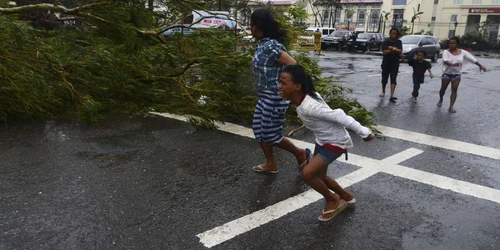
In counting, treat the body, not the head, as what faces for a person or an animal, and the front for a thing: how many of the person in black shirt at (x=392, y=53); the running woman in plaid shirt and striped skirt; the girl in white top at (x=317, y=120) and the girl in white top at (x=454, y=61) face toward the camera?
2

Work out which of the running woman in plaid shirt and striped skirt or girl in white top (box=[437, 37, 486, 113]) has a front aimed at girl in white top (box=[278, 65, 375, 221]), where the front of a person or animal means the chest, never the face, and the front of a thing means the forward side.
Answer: girl in white top (box=[437, 37, 486, 113])

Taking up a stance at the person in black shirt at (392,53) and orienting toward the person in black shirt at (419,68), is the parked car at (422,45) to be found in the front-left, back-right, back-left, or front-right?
front-left

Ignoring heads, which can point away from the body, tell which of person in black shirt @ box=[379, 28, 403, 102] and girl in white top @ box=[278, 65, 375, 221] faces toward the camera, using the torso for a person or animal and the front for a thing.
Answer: the person in black shirt

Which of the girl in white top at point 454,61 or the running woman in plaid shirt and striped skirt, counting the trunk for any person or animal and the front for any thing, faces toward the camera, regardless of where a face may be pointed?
the girl in white top

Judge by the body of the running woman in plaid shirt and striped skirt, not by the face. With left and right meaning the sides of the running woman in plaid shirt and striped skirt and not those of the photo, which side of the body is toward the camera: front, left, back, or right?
left

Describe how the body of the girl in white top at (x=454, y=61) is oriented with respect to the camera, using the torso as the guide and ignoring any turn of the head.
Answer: toward the camera

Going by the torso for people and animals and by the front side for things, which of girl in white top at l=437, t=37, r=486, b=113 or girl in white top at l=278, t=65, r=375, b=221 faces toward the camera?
girl in white top at l=437, t=37, r=486, b=113

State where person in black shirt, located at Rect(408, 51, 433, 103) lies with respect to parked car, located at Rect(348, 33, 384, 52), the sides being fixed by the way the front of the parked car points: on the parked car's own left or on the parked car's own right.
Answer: on the parked car's own left

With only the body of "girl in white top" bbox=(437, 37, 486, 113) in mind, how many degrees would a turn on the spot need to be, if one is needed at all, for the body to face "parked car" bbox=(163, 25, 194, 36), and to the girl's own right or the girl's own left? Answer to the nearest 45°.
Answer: approximately 135° to the girl's own right

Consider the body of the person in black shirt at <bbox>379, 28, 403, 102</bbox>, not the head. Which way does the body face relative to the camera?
toward the camera

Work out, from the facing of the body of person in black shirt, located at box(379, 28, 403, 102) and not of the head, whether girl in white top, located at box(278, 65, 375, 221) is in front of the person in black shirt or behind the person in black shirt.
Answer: in front
